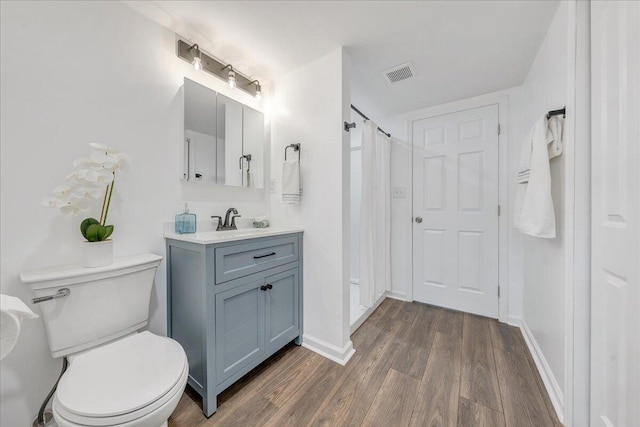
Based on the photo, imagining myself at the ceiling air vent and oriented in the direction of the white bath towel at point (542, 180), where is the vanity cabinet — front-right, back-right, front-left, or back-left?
back-right

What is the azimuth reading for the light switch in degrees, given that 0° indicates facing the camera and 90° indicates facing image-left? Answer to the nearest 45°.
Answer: approximately 0°

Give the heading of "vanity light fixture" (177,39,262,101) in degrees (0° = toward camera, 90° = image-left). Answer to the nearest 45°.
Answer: approximately 315°

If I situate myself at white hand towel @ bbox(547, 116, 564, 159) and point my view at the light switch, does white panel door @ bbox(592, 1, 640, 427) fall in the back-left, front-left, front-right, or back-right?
back-left

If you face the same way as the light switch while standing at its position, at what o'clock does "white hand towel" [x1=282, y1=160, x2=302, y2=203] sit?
The white hand towel is roughly at 1 o'clock from the light switch.

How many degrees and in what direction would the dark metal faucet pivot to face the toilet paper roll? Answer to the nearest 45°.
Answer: approximately 90° to its right

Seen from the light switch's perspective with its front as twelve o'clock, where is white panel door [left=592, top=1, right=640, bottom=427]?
The white panel door is roughly at 11 o'clock from the light switch.

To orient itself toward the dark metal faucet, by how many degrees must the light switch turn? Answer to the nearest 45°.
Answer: approximately 45° to its right
